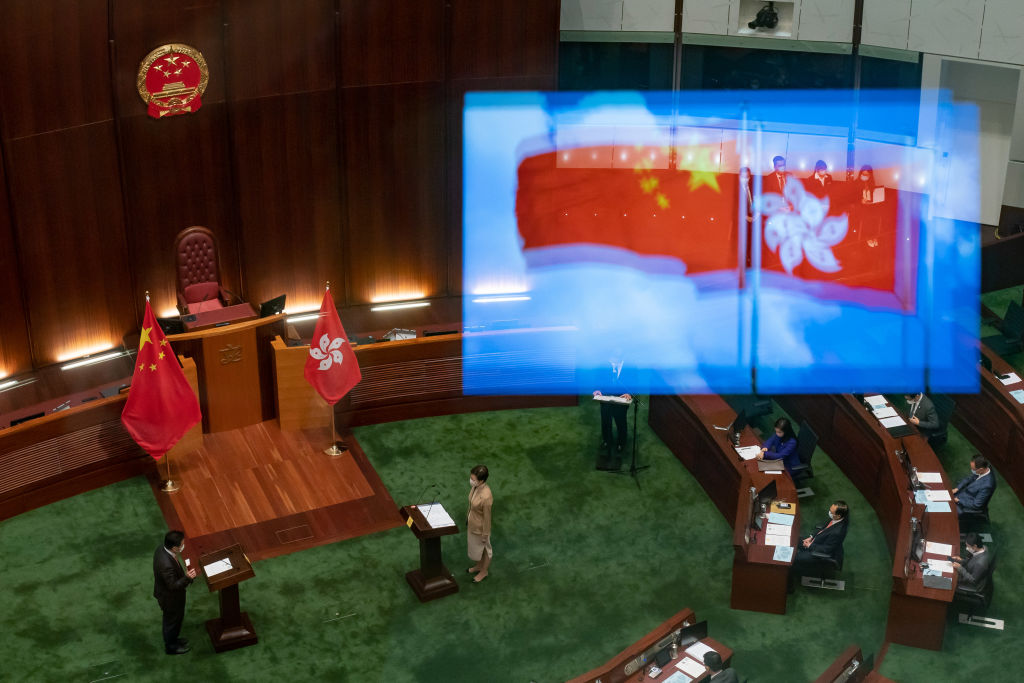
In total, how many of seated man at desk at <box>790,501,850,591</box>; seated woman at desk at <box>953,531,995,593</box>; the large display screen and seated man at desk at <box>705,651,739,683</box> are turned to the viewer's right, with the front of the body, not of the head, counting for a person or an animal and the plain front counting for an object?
0

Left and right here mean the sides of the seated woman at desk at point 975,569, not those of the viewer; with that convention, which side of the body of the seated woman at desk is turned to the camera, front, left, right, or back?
left

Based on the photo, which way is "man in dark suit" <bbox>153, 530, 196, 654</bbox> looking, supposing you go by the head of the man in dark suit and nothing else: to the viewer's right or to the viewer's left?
to the viewer's right

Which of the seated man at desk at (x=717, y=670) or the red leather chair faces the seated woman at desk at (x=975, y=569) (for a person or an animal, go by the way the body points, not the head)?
the red leather chair

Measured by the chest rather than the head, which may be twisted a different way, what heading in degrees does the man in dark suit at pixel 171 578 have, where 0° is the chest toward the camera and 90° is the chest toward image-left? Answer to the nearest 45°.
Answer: approximately 270°

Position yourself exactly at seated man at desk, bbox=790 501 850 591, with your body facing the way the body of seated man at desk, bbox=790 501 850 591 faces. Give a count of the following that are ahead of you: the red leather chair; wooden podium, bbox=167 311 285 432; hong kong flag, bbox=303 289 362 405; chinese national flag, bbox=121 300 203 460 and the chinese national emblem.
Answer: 5

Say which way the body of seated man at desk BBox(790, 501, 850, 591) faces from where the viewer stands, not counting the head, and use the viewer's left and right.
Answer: facing to the left of the viewer

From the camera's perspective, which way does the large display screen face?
toward the camera

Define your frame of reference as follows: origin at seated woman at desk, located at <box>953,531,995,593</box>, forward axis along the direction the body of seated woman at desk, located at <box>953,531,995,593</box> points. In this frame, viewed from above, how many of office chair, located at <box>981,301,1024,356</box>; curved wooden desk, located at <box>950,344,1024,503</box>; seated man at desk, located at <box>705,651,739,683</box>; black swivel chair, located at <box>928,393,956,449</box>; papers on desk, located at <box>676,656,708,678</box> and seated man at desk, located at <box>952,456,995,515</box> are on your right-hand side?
4

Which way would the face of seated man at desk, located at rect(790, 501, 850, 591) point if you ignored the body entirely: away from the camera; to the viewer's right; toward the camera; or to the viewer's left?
to the viewer's left

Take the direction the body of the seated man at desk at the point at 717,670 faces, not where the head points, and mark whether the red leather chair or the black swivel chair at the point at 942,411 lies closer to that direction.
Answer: the red leather chair

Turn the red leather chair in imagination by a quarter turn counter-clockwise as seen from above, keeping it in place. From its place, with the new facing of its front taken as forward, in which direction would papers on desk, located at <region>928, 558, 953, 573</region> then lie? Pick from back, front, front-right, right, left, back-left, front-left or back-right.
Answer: right

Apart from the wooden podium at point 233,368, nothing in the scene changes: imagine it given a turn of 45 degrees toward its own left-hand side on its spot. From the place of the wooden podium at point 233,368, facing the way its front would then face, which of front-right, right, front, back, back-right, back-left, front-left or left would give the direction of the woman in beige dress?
front-right

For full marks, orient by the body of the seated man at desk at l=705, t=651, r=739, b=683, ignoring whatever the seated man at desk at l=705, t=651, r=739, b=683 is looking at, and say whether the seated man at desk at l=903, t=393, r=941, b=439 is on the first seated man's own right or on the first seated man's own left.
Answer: on the first seated man's own right

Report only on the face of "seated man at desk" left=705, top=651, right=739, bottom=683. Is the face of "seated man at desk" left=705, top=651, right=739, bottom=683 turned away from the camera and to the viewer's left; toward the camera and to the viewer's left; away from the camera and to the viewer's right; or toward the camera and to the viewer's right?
away from the camera and to the viewer's left

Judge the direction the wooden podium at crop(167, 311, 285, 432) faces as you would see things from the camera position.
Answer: facing the viewer and to the right of the viewer

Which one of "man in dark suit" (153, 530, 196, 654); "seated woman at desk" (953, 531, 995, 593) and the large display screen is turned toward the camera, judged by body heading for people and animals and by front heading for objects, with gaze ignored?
the large display screen
